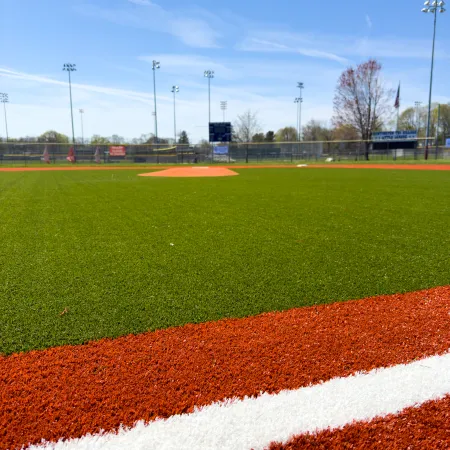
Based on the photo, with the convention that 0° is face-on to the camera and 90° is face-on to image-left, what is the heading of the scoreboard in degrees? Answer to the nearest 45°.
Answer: approximately 0°

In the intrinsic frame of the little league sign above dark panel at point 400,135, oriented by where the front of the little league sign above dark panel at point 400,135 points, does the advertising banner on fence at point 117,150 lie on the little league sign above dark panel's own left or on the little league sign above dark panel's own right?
on the little league sign above dark panel's own right

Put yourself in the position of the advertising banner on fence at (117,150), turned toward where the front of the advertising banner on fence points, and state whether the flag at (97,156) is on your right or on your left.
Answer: on your right

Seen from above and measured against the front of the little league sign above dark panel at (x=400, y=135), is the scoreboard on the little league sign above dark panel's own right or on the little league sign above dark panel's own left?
on the little league sign above dark panel's own right

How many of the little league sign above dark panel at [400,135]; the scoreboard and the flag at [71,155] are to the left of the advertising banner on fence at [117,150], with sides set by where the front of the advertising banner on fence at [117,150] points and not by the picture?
2

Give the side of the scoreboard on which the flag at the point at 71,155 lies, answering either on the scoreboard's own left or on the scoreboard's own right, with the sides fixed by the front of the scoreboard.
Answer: on the scoreboard's own right

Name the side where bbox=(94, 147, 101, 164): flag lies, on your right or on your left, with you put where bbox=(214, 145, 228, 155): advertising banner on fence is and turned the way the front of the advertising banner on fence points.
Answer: on your right

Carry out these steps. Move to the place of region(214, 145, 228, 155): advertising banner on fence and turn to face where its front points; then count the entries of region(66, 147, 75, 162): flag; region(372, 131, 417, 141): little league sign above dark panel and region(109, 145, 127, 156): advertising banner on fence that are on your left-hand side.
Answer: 1

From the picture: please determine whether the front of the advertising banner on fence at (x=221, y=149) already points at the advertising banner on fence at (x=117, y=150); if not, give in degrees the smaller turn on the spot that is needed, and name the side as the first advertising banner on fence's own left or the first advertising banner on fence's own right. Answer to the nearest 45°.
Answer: approximately 90° to the first advertising banner on fence's own right

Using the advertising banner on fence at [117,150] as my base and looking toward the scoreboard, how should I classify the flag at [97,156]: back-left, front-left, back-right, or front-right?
back-right
